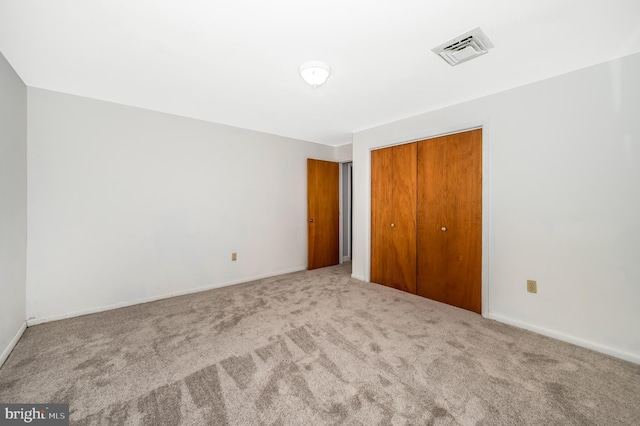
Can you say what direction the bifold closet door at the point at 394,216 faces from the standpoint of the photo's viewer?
facing the viewer and to the left of the viewer

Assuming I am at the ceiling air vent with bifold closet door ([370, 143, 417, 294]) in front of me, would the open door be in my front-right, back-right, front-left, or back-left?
front-left

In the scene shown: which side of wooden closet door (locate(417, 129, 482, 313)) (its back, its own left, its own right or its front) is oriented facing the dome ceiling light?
front

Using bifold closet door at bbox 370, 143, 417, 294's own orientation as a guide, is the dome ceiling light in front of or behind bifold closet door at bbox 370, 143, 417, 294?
in front

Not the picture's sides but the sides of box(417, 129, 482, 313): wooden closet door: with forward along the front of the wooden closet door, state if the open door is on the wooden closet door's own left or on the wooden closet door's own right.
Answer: on the wooden closet door's own right

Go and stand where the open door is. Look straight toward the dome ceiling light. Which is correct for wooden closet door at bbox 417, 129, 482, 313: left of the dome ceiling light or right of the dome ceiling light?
left

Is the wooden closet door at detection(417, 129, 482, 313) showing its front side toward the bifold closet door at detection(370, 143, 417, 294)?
no

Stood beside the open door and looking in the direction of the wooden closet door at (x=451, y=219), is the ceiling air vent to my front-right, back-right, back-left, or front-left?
front-right

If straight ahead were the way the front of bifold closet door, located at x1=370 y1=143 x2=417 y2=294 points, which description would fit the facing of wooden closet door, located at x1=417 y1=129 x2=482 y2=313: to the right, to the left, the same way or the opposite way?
the same way

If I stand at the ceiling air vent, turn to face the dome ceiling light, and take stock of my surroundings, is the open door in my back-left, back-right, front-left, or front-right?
front-right

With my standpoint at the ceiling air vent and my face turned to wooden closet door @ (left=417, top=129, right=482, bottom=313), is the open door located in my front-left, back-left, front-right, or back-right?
front-left

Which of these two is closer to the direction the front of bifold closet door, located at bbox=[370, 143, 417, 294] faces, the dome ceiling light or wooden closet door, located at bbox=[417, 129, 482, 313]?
the dome ceiling light

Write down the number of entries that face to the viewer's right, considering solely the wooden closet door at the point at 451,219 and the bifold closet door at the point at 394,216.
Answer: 0

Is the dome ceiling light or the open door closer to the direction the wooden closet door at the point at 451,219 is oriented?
the dome ceiling light

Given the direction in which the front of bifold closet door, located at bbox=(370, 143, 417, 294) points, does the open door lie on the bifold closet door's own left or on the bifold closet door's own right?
on the bifold closet door's own right
